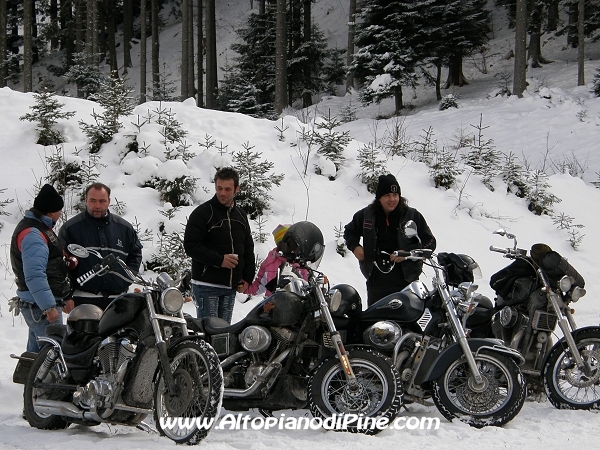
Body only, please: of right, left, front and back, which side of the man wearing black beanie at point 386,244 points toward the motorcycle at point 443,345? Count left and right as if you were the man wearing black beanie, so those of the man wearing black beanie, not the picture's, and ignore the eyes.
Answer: front

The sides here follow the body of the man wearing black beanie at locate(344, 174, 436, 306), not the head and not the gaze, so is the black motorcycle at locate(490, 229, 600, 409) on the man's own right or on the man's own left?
on the man's own left

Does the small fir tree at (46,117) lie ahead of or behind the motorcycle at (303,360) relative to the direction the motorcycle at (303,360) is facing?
behind

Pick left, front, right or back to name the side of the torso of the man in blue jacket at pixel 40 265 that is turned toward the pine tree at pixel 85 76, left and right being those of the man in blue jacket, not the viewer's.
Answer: left

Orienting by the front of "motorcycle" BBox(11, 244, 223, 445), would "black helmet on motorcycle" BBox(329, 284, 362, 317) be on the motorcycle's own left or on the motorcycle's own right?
on the motorcycle's own left

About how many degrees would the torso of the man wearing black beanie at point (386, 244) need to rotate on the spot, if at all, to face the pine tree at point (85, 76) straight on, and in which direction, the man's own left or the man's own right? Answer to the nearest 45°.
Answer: approximately 135° to the man's own right

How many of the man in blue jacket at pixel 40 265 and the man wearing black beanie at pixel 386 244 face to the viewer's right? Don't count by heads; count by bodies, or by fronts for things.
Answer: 1

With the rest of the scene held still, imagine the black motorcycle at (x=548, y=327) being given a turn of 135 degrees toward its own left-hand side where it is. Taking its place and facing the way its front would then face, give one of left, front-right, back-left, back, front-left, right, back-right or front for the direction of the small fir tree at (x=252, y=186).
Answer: front-left

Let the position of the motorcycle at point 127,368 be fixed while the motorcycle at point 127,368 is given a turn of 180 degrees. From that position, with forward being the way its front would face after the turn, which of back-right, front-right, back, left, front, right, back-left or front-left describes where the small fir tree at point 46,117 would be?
front-right

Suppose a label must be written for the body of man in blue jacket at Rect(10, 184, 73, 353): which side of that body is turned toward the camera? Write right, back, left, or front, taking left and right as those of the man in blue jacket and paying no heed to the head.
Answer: right

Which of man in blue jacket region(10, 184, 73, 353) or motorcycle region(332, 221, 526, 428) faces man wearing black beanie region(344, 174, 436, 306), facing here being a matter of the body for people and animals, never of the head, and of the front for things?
the man in blue jacket

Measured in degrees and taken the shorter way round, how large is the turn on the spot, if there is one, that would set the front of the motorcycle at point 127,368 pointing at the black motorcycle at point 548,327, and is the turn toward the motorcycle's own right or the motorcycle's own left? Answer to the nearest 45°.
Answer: approximately 45° to the motorcycle's own left

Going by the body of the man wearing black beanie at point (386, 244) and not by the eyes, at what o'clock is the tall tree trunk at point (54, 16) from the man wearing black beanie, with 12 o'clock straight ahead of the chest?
The tall tree trunk is roughly at 5 o'clock from the man wearing black beanie.

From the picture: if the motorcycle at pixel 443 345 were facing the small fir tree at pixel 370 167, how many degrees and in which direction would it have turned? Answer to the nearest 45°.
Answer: approximately 135° to its left
